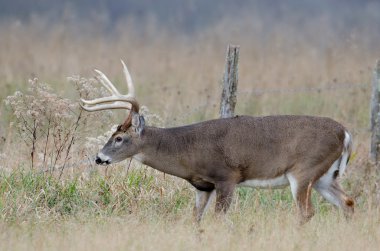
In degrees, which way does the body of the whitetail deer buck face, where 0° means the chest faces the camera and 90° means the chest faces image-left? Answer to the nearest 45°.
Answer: approximately 90°

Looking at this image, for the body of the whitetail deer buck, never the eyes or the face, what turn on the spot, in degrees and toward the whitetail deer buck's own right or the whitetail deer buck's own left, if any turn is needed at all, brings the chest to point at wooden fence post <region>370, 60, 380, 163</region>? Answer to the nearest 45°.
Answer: approximately 135° to the whitetail deer buck's own right
